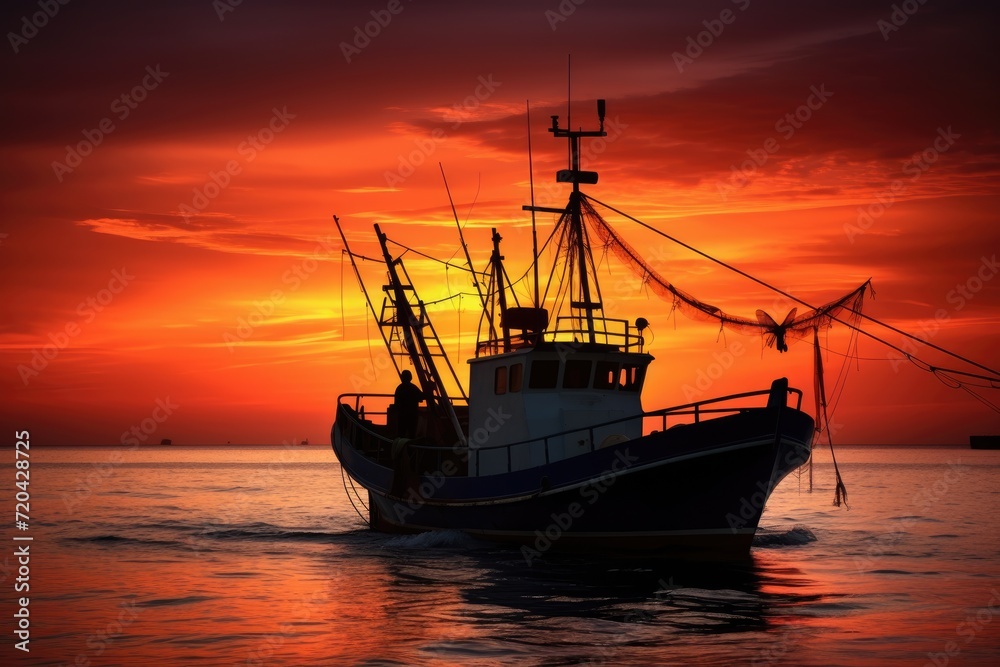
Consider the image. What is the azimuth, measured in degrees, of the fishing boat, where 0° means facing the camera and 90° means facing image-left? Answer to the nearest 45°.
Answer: approximately 315°
